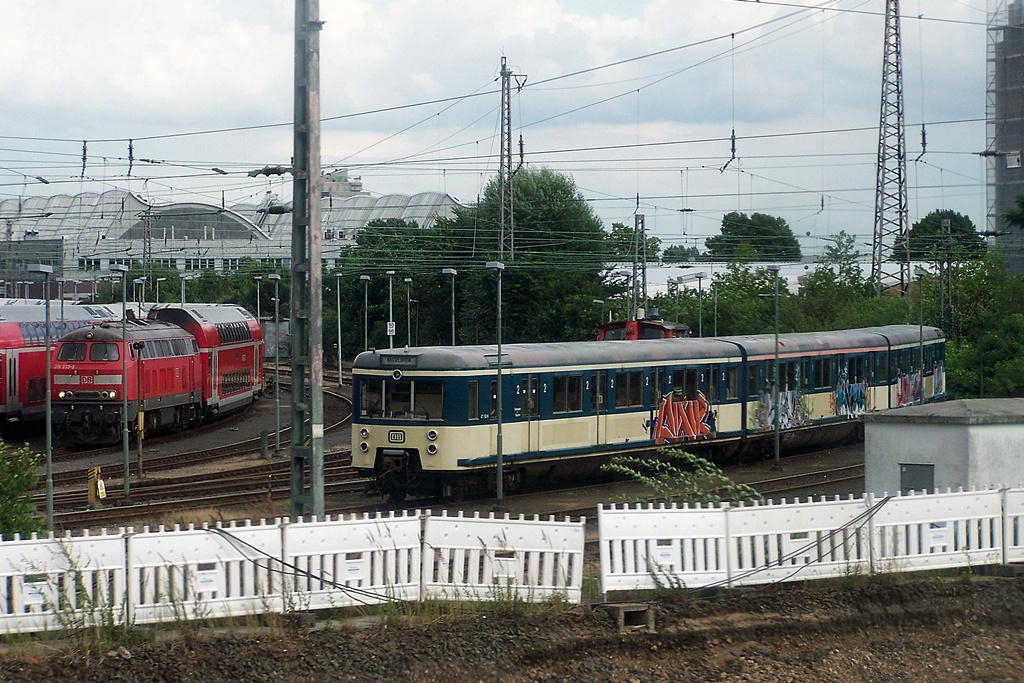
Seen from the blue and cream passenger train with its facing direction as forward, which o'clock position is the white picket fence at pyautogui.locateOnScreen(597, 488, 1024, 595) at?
The white picket fence is roughly at 10 o'clock from the blue and cream passenger train.

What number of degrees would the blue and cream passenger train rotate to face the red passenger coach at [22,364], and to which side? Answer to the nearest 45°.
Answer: approximately 90° to its right

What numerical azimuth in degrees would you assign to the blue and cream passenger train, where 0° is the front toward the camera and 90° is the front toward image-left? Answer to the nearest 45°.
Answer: approximately 45°

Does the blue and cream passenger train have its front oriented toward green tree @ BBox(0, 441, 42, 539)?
yes

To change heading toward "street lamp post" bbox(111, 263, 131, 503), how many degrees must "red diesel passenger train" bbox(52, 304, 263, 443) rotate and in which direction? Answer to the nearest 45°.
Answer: approximately 45° to its left
